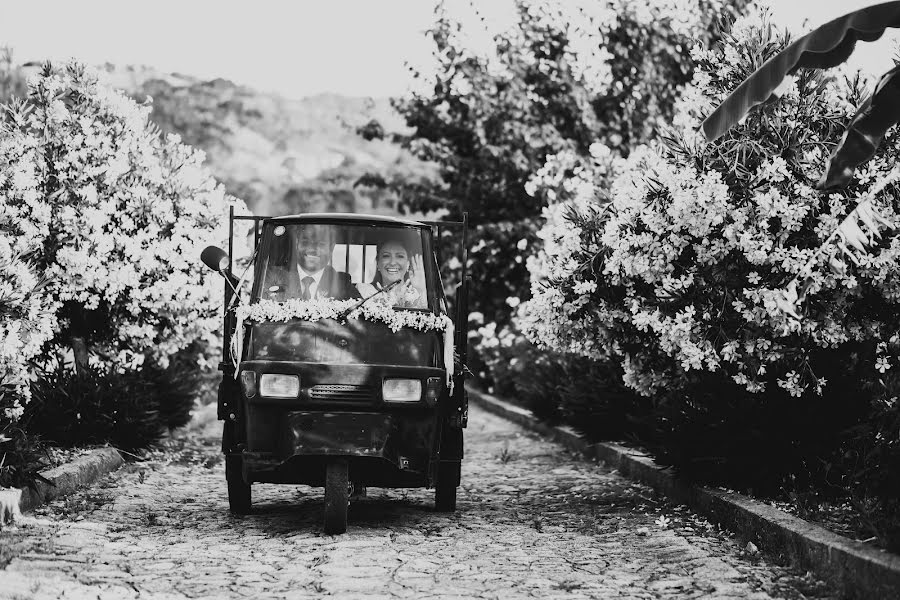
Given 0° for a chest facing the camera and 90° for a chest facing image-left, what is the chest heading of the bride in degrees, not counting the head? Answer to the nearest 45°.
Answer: approximately 0°

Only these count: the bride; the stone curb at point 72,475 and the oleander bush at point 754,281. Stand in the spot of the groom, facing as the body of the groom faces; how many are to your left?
2

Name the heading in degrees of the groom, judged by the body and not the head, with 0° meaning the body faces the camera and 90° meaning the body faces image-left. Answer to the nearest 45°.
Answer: approximately 0°

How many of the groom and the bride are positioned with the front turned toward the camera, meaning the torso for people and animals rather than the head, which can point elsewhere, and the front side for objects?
2

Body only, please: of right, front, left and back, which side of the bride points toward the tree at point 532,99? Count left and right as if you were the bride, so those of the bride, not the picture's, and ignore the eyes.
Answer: back
